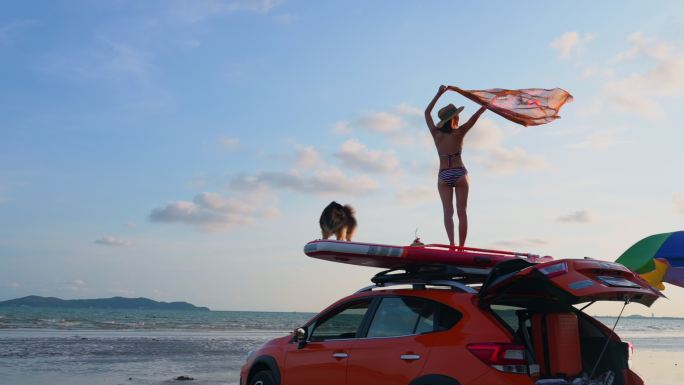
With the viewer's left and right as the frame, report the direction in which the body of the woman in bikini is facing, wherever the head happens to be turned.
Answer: facing away from the viewer

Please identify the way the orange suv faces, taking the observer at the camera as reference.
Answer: facing away from the viewer and to the left of the viewer

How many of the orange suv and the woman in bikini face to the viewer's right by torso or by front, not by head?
0

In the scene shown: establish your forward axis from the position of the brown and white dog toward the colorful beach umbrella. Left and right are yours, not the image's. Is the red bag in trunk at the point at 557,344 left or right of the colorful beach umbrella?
right
